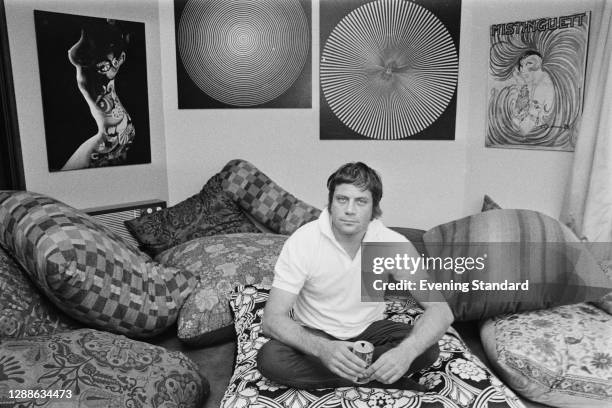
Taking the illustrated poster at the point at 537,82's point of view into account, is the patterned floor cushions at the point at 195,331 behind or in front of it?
in front

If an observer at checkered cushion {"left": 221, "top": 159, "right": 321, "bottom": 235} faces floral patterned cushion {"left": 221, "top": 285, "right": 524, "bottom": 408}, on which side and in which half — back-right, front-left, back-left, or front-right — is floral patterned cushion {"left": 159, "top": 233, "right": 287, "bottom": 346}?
front-right

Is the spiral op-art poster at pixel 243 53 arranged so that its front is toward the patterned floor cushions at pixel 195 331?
yes

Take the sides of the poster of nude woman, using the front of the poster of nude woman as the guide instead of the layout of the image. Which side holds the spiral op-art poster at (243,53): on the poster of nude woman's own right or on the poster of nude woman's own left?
on the poster of nude woman's own left

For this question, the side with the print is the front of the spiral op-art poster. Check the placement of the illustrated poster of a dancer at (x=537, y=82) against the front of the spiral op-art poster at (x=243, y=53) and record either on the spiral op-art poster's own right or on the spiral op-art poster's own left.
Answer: on the spiral op-art poster's own left

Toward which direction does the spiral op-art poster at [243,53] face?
toward the camera

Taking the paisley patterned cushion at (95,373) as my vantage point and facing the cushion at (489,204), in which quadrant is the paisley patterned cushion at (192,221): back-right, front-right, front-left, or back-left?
front-left

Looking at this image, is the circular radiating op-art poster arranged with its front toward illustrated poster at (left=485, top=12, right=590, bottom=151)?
no

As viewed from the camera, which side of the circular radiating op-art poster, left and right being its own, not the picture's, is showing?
front

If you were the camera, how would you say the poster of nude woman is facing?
facing the viewer and to the right of the viewer

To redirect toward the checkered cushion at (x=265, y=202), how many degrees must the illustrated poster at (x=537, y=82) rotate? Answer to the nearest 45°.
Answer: approximately 45° to its right

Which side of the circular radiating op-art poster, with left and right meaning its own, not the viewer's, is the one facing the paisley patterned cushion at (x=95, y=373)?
front

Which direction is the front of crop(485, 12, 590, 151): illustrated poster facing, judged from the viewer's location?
facing the viewer and to the left of the viewer

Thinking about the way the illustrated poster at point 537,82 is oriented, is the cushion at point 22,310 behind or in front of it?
in front

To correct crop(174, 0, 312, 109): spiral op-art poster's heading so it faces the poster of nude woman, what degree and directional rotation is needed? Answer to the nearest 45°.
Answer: approximately 45° to its right

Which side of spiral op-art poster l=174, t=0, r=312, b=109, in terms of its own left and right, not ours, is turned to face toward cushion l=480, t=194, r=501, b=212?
left
